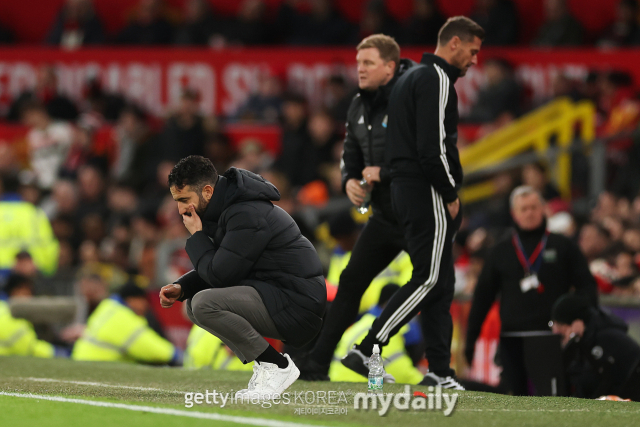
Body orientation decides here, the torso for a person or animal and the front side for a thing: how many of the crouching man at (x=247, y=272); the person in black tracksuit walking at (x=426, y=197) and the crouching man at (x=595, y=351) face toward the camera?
0

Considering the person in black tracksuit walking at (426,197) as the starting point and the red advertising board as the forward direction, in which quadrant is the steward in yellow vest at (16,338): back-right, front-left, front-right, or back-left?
front-left

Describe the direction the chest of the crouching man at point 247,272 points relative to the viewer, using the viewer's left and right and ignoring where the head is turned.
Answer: facing to the left of the viewer

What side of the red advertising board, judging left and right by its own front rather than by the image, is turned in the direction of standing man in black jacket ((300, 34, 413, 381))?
front

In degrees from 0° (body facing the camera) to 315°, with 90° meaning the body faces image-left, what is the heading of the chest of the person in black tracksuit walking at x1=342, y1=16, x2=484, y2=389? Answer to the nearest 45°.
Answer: approximately 270°

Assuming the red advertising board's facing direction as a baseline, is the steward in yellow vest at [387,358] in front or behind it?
in front

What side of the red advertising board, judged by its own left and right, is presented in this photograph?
front

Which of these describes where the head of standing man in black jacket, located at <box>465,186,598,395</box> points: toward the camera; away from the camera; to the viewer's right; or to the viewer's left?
toward the camera

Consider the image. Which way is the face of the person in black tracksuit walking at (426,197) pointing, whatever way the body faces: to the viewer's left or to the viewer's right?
to the viewer's right

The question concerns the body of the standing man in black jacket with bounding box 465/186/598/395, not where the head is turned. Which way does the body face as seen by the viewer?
toward the camera

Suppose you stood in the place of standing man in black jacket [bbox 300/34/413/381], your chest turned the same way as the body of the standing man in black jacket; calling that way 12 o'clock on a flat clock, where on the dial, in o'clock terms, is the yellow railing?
The yellow railing is roughly at 5 o'clock from the standing man in black jacket.

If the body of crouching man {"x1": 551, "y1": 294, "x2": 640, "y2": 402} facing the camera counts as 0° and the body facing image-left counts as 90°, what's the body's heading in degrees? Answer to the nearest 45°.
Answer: approximately 90°

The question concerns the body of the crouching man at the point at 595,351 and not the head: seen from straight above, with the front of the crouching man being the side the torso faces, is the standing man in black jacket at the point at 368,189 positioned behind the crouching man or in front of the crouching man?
in front

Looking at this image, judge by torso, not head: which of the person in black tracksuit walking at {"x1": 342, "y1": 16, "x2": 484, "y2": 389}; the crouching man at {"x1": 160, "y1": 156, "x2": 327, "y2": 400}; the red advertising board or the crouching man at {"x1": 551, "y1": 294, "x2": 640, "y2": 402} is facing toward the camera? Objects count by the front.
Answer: the red advertising board

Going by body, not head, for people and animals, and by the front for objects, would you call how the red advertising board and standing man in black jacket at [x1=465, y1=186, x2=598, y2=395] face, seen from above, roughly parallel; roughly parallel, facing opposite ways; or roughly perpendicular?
roughly parallel
